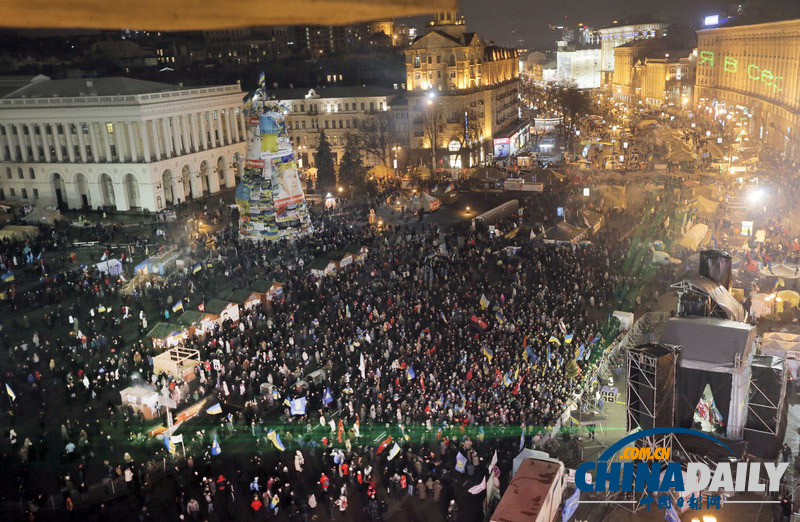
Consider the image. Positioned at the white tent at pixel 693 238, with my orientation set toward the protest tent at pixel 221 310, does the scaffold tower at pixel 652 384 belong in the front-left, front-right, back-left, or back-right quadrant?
front-left

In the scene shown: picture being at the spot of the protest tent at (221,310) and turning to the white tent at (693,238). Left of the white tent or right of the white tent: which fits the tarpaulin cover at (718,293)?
right

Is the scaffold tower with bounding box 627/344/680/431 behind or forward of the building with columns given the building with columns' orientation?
forward

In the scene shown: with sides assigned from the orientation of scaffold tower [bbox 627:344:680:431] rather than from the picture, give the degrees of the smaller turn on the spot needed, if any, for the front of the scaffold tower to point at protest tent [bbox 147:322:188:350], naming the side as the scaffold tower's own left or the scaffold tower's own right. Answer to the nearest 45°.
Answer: approximately 45° to the scaffold tower's own right

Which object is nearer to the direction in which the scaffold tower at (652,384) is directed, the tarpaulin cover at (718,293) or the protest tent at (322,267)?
the protest tent

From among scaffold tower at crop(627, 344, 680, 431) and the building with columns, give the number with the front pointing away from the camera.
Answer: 0

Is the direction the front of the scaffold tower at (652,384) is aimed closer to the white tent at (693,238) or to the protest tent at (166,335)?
the protest tent

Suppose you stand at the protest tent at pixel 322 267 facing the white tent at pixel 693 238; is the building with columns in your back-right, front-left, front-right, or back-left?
back-left

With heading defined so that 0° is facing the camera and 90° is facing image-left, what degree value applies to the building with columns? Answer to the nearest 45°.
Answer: approximately 315°
